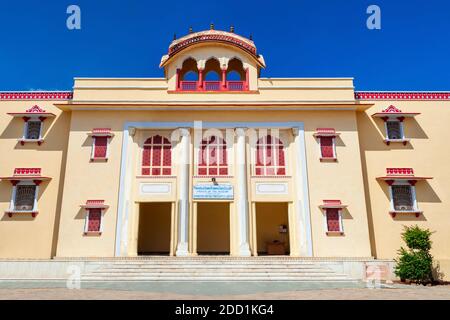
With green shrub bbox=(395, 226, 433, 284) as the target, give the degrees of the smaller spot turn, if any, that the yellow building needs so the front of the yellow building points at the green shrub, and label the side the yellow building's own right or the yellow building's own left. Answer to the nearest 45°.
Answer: approximately 90° to the yellow building's own left

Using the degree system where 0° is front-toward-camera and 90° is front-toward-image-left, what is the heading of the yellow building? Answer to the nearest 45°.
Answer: approximately 0°
